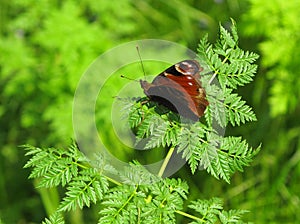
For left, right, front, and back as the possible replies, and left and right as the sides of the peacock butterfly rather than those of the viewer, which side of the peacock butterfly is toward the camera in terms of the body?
left
